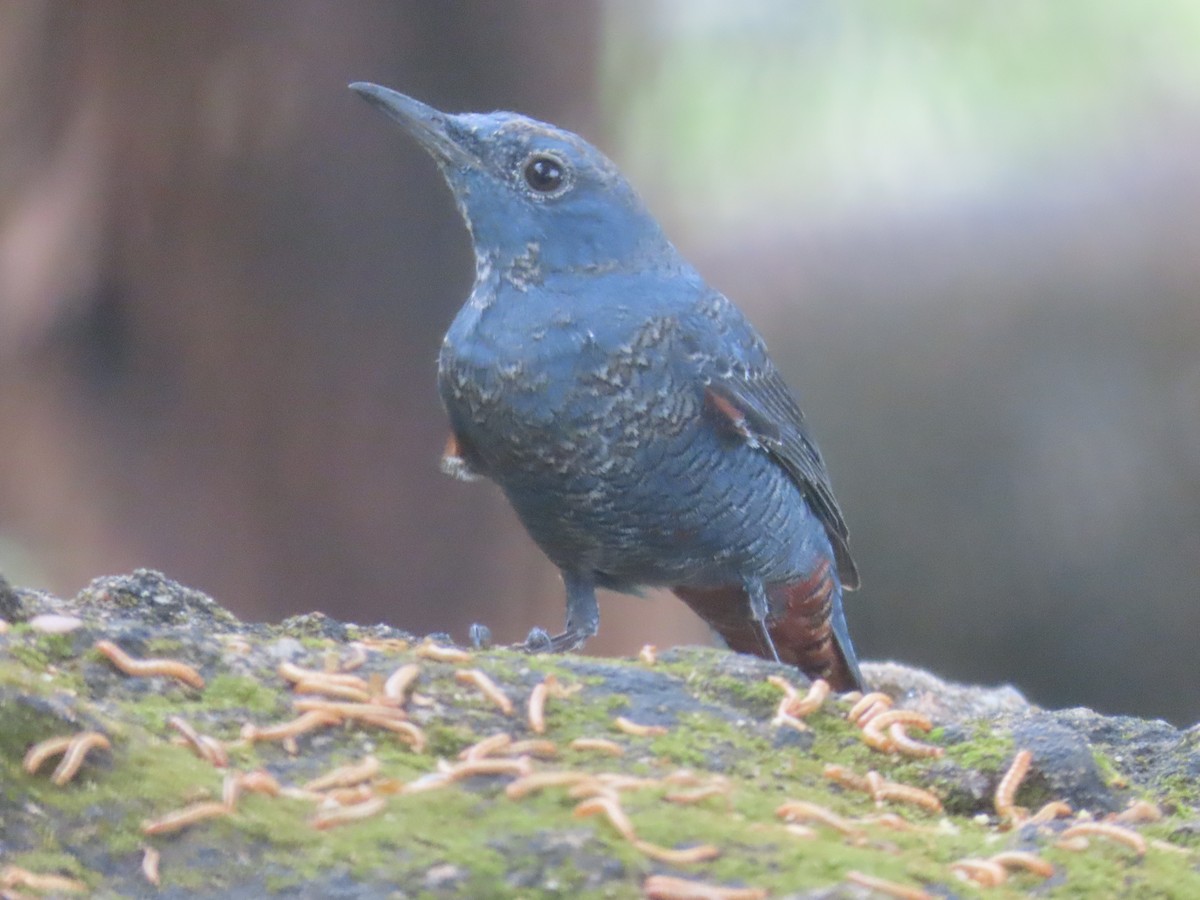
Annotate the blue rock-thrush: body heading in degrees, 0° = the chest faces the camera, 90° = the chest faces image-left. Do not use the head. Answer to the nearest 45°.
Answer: approximately 45°

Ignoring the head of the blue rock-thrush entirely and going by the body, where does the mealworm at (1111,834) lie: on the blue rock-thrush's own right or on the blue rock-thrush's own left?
on the blue rock-thrush's own left

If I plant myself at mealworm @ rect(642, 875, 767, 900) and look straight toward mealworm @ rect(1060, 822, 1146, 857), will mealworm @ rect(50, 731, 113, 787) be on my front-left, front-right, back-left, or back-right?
back-left

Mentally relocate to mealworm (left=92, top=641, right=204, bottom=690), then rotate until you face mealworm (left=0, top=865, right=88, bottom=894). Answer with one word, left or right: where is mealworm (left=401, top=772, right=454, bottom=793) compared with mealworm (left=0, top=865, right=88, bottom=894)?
left

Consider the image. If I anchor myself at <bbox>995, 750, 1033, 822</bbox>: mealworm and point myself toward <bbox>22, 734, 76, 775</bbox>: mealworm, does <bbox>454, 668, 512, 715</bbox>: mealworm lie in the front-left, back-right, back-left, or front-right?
front-right

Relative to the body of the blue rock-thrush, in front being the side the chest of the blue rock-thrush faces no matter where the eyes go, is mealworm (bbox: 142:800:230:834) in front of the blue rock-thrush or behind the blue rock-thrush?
in front

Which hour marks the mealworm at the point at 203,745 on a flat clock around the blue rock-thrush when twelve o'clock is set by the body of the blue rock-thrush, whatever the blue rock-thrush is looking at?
The mealworm is roughly at 11 o'clock from the blue rock-thrush.

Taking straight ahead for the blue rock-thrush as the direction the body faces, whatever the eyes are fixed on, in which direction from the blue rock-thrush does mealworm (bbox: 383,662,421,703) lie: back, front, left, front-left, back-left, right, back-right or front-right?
front-left

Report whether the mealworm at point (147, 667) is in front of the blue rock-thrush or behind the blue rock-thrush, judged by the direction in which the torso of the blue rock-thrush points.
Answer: in front

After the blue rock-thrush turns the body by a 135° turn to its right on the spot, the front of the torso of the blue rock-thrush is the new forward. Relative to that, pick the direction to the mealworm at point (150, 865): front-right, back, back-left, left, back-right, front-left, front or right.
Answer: back

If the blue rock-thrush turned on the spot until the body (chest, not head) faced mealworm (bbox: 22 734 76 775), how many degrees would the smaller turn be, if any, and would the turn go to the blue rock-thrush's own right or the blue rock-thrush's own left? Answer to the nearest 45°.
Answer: approximately 45° to the blue rock-thrush's own left

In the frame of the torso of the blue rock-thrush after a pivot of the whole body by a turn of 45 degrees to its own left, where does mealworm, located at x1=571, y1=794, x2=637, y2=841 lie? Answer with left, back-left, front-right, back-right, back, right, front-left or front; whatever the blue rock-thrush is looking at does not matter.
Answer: front

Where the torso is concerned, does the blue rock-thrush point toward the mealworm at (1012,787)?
no

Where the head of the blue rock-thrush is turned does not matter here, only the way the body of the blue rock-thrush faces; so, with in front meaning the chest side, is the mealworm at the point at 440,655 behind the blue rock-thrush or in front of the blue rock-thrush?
in front

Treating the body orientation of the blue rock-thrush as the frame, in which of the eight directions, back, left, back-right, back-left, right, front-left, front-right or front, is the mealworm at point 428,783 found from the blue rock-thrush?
front-left

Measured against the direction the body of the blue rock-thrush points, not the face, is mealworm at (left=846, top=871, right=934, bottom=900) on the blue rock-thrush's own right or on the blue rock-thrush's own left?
on the blue rock-thrush's own left
